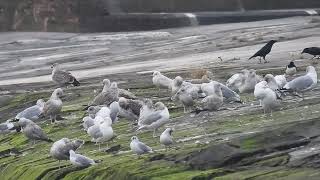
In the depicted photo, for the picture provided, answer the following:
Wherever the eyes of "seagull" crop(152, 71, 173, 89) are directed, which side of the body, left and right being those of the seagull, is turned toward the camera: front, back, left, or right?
left

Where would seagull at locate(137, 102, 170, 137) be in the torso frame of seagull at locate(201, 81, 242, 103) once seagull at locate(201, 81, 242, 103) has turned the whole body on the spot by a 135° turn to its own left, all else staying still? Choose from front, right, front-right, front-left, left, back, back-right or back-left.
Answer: right

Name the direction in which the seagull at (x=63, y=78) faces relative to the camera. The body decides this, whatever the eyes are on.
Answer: to the viewer's left

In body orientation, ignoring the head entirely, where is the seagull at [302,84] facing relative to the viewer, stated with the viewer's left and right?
facing to the right of the viewer

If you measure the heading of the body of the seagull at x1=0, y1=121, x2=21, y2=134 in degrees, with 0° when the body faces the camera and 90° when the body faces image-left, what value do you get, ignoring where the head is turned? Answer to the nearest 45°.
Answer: approximately 90°

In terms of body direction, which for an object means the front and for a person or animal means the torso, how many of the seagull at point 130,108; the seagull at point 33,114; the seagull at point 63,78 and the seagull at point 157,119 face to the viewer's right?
2

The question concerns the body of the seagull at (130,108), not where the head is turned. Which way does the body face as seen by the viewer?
to the viewer's left
